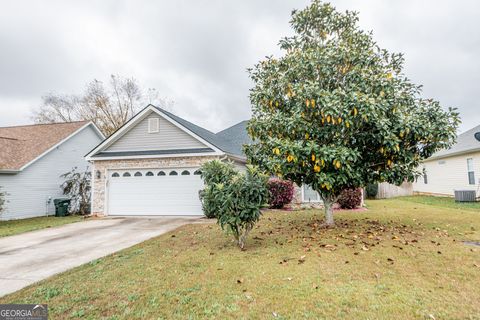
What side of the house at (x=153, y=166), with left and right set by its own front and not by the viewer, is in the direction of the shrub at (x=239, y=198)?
front

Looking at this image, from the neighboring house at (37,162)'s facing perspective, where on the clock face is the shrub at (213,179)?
The shrub is roughly at 10 o'clock from the neighboring house.

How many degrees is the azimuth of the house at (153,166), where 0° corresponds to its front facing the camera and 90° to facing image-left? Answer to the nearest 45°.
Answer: approximately 0°

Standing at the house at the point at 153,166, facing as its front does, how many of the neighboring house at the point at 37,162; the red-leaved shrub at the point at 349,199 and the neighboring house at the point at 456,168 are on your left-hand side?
2

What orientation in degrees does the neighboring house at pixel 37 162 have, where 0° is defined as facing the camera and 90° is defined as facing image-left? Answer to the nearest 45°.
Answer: approximately 45°

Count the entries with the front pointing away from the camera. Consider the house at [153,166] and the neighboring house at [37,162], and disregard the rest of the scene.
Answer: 0

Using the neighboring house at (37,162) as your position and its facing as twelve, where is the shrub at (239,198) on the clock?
The shrub is roughly at 10 o'clock from the neighboring house.

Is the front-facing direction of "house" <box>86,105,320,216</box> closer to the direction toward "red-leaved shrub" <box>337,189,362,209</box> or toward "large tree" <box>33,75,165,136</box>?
the red-leaved shrub

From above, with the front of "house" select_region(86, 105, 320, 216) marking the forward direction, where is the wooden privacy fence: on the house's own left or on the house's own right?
on the house's own left

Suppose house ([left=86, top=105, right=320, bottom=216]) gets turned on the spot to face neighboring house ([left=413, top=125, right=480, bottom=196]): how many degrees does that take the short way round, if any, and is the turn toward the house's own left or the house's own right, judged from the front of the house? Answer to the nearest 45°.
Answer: approximately 90° to the house's own left

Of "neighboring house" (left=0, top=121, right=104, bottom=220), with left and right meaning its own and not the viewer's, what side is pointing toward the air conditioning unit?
left

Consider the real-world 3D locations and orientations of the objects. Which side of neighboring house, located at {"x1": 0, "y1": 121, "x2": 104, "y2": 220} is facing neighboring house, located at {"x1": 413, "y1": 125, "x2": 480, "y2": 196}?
left
